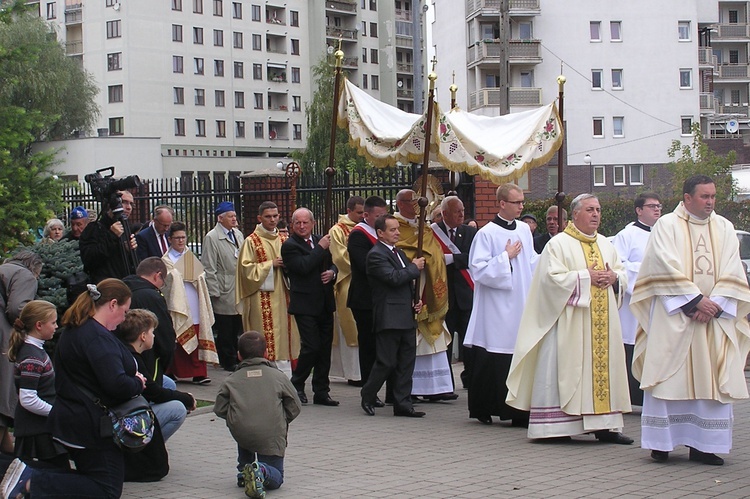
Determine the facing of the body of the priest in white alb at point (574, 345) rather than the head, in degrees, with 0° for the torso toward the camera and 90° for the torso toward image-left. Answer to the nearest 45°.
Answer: approximately 315°

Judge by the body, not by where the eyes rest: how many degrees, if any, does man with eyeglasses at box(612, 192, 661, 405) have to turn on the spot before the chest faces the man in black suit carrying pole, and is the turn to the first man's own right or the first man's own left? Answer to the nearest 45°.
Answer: approximately 90° to the first man's own right

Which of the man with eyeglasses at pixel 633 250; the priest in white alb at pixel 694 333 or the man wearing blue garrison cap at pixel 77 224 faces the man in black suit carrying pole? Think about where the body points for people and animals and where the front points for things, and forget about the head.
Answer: the man wearing blue garrison cap

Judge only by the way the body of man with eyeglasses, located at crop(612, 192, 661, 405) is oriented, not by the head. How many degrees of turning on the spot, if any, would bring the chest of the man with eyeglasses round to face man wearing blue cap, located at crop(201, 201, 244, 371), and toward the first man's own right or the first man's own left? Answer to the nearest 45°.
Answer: approximately 135° to the first man's own right

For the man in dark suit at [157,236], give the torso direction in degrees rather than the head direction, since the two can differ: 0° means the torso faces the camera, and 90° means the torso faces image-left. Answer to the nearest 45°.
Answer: approximately 315°

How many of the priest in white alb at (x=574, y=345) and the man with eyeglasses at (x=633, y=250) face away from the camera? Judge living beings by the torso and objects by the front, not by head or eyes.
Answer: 0

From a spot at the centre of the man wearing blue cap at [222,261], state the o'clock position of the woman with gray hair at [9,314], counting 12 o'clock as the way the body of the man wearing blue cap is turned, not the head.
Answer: The woman with gray hair is roughly at 2 o'clock from the man wearing blue cap.

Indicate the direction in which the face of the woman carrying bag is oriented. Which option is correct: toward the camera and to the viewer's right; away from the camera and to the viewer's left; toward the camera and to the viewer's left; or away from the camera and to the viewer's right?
away from the camera and to the viewer's right
